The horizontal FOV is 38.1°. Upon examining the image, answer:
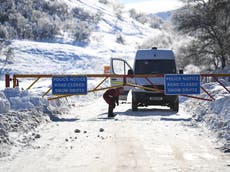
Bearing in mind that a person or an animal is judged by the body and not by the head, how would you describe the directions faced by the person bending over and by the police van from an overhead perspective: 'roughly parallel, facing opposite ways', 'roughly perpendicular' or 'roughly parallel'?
roughly perpendicular

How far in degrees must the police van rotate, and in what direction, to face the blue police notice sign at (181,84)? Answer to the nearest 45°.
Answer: approximately 45° to its left

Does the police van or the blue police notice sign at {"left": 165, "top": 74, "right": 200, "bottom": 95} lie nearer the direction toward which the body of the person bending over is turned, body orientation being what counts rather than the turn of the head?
the blue police notice sign

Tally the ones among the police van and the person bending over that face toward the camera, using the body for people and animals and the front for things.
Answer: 1

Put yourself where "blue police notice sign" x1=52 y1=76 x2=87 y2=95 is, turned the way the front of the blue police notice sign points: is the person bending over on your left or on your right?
on your left

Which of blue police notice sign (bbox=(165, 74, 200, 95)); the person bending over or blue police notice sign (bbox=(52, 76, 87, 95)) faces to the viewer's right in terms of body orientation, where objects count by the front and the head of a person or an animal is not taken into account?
the person bending over

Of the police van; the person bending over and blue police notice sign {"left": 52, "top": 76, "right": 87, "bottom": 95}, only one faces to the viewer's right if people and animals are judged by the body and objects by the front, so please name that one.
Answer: the person bending over

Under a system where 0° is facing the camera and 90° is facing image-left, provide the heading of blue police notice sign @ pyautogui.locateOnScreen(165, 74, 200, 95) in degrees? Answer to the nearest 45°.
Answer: approximately 0°

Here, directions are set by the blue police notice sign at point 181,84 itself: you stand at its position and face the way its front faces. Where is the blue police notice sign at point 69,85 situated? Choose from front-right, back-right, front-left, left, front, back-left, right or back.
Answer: right
